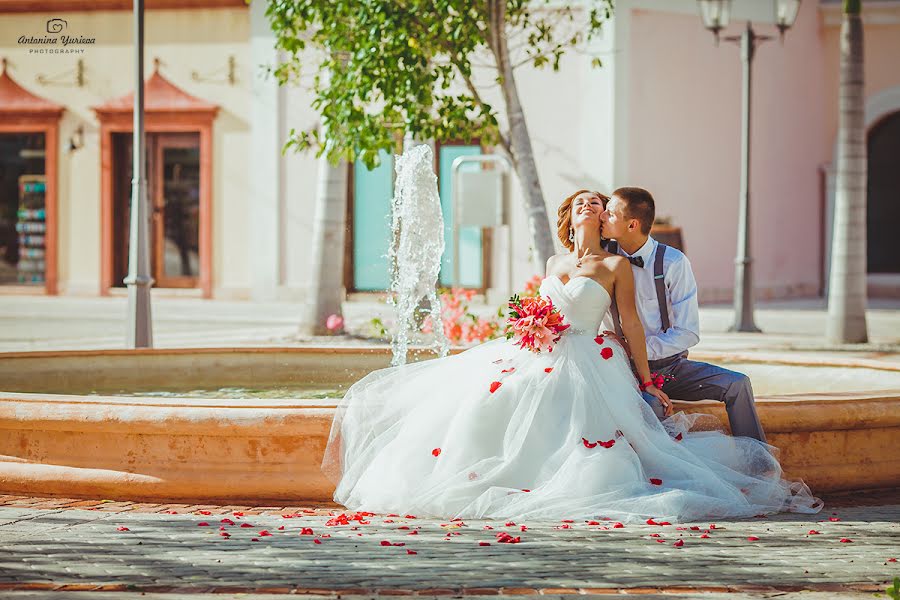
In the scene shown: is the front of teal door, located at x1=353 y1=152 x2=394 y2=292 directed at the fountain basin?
yes

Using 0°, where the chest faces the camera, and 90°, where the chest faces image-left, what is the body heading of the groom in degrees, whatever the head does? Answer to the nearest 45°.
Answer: approximately 45°

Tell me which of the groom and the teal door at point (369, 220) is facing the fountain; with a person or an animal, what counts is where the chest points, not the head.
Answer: the teal door

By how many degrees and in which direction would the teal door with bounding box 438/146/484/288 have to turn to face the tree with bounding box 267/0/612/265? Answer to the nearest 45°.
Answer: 0° — it already faces it

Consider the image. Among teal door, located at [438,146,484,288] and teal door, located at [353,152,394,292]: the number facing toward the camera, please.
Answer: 2

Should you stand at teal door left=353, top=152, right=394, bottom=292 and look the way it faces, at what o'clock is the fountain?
The fountain is roughly at 12 o'clock from the teal door.

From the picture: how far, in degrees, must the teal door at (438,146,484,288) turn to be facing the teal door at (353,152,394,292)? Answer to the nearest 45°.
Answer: approximately 135° to its right

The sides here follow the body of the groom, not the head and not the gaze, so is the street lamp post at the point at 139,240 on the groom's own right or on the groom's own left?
on the groom's own right

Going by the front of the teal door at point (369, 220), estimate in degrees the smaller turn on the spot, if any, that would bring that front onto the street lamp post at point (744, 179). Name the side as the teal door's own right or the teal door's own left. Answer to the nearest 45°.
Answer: approximately 45° to the teal door's own left
